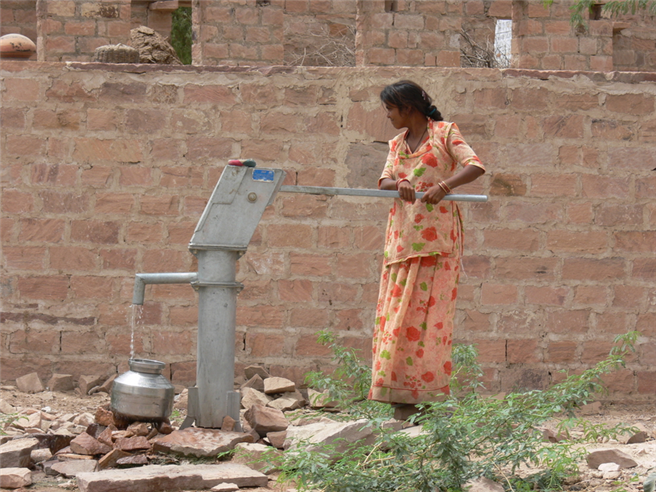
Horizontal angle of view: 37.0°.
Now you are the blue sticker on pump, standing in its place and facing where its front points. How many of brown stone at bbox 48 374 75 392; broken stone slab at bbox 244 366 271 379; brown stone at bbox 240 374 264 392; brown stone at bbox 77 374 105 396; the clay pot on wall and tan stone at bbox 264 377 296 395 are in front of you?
0

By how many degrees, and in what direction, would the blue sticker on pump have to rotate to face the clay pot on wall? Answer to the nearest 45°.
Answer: approximately 135° to its right

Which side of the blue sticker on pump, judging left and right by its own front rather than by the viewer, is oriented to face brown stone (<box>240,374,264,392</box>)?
back

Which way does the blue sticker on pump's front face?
toward the camera

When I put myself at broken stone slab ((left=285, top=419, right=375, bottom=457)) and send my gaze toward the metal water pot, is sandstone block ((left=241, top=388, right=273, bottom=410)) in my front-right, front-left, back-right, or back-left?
front-right

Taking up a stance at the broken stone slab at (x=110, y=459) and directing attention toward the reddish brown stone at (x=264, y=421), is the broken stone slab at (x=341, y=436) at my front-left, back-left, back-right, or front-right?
front-right

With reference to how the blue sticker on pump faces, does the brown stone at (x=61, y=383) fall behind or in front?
behind

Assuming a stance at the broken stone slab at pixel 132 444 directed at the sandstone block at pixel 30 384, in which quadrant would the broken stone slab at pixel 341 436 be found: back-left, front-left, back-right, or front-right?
back-right

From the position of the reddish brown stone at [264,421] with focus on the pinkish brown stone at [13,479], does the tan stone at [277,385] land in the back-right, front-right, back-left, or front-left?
back-right
